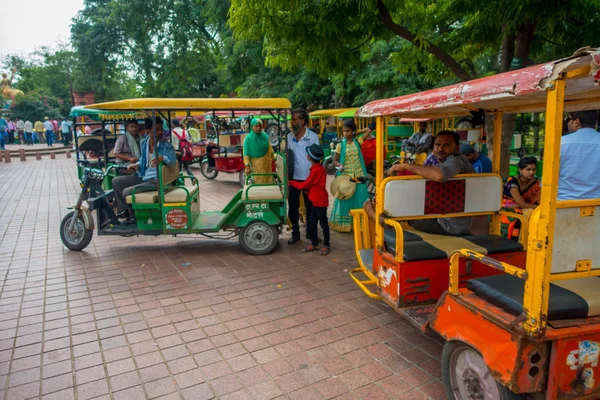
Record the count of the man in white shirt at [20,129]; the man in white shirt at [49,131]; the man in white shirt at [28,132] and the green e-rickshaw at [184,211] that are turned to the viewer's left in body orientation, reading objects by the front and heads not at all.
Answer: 1

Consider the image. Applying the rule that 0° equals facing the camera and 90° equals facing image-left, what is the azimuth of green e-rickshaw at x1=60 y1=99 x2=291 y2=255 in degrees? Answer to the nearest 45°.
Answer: approximately 90°

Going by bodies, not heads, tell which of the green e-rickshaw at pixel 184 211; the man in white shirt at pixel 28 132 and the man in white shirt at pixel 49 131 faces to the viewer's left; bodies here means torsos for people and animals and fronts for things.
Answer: the green e-rickshaw

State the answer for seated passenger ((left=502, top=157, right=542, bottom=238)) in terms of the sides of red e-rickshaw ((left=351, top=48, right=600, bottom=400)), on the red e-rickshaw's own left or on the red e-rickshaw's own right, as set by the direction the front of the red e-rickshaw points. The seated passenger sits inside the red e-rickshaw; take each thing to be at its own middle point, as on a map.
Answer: on the red e-rickshaw's own right

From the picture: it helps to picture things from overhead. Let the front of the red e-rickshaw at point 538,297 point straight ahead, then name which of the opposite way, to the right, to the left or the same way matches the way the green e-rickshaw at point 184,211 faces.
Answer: to the left
